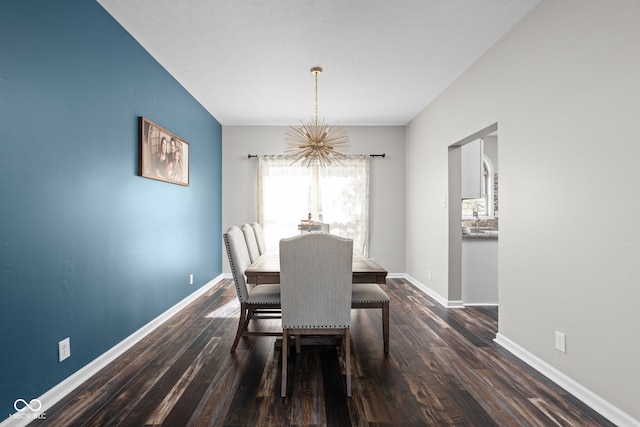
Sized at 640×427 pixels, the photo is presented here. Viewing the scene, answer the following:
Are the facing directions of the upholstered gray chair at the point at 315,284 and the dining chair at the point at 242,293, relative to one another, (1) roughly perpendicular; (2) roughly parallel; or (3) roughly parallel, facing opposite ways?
roughly perpendicular

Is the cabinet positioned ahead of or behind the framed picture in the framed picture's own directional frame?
ahead

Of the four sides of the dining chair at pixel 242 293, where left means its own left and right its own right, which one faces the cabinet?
front

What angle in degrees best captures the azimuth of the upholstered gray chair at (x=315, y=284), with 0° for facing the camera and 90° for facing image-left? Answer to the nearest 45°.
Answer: approximately 180°

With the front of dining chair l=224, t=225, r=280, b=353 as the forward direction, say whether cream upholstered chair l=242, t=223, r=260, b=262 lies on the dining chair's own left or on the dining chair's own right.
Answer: on the dining chair's own left

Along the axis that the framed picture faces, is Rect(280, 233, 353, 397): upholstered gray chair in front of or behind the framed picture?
in front

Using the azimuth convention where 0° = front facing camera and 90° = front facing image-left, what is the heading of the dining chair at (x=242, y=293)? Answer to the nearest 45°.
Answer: approximately 270°

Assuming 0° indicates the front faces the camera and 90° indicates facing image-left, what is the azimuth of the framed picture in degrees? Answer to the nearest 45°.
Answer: approximately 315°

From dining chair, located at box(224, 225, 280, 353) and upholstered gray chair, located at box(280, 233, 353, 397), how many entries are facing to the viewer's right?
1

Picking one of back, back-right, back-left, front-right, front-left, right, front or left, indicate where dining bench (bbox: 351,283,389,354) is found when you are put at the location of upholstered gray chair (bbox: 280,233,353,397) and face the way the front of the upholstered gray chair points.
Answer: front-right

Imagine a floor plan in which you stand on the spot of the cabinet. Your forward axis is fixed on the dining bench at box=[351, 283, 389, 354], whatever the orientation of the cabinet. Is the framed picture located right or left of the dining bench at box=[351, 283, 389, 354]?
right

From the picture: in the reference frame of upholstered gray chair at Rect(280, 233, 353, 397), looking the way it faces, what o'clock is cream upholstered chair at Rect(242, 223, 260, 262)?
The cream upholstered chair is roughly at 11 o'clock from the upholstered gray chair.
